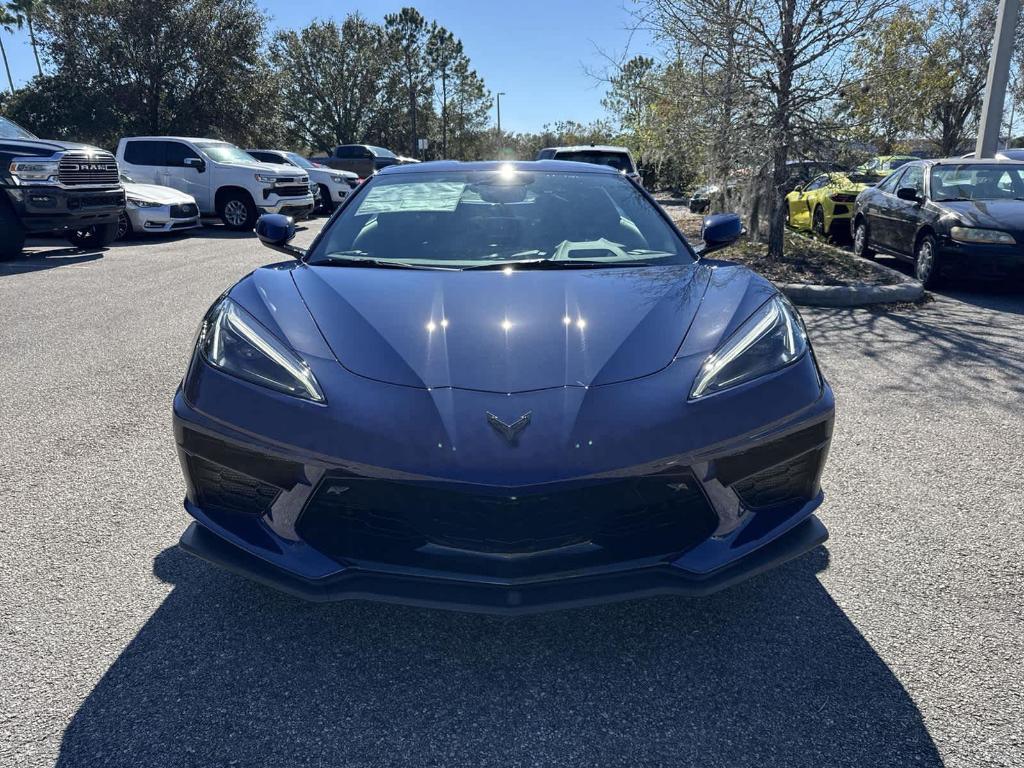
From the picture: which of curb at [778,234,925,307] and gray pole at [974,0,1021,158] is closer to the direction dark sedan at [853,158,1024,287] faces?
the curb

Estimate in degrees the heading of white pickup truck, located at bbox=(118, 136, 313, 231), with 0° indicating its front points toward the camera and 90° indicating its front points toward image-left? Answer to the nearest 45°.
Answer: approximately 315°

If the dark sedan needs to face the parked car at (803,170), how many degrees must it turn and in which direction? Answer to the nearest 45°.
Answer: approximately 135° to its right

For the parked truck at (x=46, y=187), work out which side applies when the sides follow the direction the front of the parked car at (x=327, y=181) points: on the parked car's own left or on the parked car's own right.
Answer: on the parked car's own right

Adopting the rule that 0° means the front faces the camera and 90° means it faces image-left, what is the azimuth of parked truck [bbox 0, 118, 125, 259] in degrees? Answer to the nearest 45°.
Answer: approximately 315°

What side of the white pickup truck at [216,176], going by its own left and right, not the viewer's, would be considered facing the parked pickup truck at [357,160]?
left

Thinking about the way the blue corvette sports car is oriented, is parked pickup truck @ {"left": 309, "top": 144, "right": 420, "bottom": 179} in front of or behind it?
behind

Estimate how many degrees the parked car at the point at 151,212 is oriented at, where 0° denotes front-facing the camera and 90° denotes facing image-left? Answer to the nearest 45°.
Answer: approximately 315°

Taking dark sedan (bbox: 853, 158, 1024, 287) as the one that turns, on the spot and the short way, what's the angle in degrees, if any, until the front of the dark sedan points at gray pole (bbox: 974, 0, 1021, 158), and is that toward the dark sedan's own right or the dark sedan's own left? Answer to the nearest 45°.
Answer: approximately 135° to the dark sedan's own left
